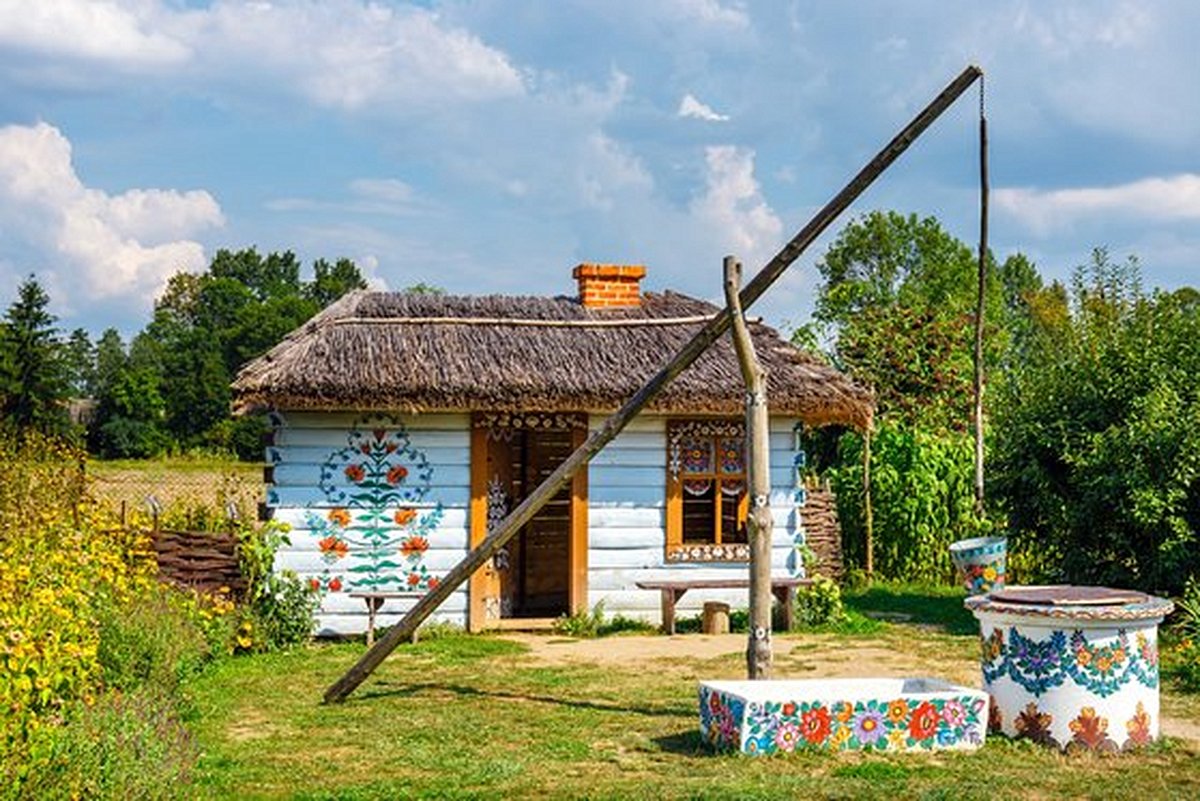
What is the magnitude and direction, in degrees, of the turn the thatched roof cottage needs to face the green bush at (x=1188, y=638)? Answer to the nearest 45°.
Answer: approximately 45° to its left

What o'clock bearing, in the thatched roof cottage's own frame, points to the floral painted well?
The floral painted well is roughly at 11 o'clock from the thatched roof cottage.

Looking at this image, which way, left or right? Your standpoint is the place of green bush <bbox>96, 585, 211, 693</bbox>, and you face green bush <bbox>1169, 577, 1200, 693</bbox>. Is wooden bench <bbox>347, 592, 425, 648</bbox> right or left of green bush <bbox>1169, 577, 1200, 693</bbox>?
left

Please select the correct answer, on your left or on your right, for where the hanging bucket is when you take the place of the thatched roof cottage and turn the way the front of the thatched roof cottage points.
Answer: on your left

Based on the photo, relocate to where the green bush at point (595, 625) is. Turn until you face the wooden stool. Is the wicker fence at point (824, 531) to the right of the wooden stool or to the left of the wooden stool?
left

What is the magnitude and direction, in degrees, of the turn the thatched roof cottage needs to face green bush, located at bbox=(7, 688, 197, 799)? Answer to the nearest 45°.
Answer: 0° — it already faces it

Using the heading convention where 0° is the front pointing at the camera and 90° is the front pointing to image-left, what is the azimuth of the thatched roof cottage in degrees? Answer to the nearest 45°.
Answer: approximately 0°

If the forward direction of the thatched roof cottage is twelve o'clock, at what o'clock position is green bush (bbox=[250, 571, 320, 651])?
The green bush is roughly at 2 o'clock from the thatched roof cottage.

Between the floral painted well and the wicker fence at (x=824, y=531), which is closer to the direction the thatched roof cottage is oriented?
the floral painted well

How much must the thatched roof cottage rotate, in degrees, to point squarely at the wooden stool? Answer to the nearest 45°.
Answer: approximately 90° to its left

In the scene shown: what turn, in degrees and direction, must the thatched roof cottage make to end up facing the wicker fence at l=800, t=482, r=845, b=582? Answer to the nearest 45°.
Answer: approximately 135° to its left
